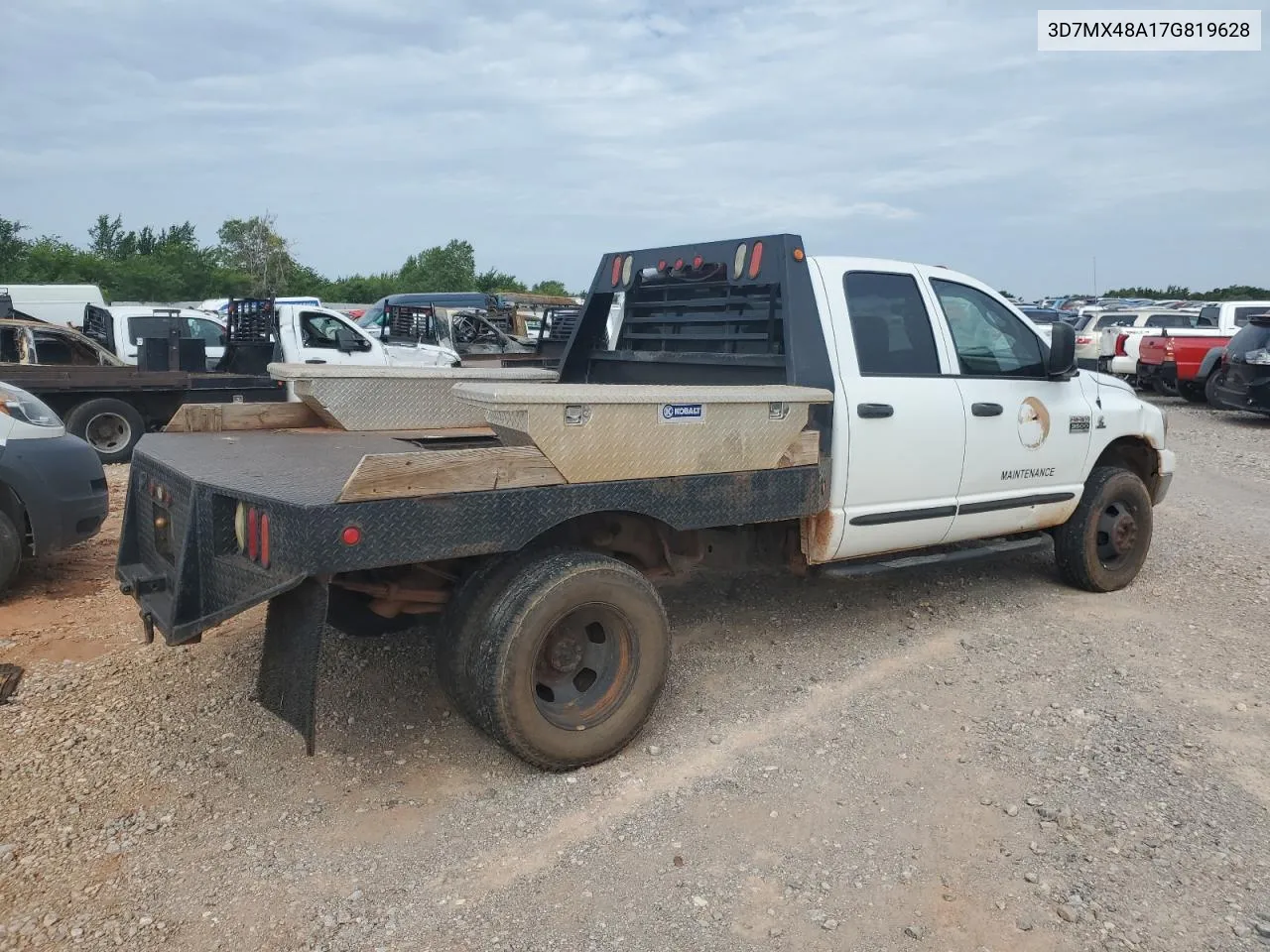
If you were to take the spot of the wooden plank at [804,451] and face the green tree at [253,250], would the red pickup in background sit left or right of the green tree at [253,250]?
right

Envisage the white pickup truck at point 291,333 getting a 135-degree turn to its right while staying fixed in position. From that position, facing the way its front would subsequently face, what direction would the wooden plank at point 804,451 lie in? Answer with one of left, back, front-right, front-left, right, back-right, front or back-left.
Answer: front-left

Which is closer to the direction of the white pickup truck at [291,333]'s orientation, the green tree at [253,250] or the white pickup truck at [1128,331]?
the white pickup truck

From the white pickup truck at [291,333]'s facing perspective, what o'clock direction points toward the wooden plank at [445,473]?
The wooden plank is roughly at 3 o'clock from the white pickup truck.

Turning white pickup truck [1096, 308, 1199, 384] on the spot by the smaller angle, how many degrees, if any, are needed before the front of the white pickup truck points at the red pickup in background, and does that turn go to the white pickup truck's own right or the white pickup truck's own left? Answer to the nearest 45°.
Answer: approximately 135° to the white pickup truck's own right

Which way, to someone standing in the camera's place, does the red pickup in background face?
facing away from the viewer and to the right of the viewer

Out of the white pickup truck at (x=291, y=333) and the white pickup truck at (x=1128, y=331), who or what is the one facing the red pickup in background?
the white pickup truck at (x=291, y=333)

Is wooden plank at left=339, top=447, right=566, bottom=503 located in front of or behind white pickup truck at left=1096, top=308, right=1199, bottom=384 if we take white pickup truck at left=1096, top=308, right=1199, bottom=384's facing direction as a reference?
behind

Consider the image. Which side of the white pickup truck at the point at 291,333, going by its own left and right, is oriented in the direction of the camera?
right

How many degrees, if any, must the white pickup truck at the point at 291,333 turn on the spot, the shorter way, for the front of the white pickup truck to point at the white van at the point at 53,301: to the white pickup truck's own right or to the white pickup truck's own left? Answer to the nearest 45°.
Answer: approximately 135° to the white pickup truck's own left

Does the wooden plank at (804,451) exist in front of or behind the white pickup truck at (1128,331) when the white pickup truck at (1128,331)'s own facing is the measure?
behind

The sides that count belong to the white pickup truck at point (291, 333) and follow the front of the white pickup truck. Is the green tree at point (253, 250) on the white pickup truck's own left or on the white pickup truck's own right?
on the white pickup truck's own left

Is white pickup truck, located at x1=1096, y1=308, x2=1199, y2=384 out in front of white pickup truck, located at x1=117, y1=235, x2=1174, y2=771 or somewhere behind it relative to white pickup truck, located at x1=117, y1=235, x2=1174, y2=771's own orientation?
in front

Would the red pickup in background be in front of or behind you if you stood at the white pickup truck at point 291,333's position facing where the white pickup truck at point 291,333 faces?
in front

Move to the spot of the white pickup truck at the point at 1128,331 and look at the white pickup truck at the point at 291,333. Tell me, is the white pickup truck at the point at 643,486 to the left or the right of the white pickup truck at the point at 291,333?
left

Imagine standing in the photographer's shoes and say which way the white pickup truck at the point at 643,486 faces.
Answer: facing away from the viewer and to the right of the viewer
